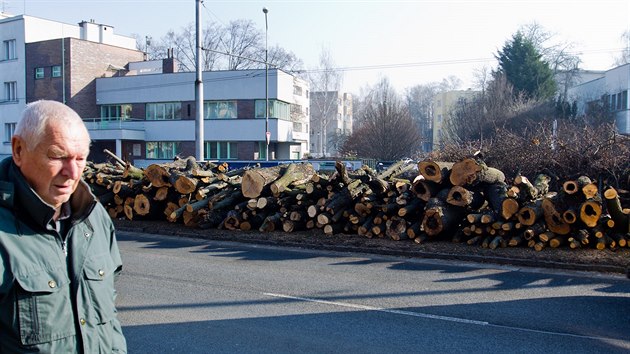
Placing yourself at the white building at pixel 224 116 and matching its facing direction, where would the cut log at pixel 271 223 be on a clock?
The cut log is roughly at 12 o'clock from the white building.

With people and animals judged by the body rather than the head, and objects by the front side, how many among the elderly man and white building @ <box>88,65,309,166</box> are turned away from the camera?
0

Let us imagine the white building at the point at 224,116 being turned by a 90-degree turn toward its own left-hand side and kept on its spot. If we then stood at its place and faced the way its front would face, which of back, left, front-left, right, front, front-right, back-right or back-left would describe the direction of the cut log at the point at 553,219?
right

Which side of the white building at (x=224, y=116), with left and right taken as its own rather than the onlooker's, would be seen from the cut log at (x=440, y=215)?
front

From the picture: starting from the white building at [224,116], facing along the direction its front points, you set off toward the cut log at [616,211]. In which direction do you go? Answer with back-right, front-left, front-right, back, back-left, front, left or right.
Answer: front

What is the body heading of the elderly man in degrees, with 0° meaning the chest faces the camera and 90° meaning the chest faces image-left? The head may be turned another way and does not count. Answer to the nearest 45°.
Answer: approximately 315°

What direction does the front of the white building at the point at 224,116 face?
toward the camera

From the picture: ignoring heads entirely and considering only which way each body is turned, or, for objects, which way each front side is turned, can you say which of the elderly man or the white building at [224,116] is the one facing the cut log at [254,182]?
the white building

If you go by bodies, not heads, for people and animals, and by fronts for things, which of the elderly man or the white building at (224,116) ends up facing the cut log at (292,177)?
the white building

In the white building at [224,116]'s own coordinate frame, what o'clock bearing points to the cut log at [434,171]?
The cut log is roughly at 12 o'clock from the white building.

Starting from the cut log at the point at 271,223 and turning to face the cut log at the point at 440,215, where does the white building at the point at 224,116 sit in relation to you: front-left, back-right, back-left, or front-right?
back-left

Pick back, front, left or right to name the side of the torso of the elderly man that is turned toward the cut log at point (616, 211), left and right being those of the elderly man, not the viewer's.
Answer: left

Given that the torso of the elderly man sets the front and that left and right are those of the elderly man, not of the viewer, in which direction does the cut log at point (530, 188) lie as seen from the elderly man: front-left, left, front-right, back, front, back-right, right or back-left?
left

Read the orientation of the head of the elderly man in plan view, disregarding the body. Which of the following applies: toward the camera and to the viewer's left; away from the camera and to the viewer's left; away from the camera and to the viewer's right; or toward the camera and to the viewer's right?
toward the camera and to the viewer's right

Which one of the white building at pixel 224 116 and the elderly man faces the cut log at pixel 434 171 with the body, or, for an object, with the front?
the white building
